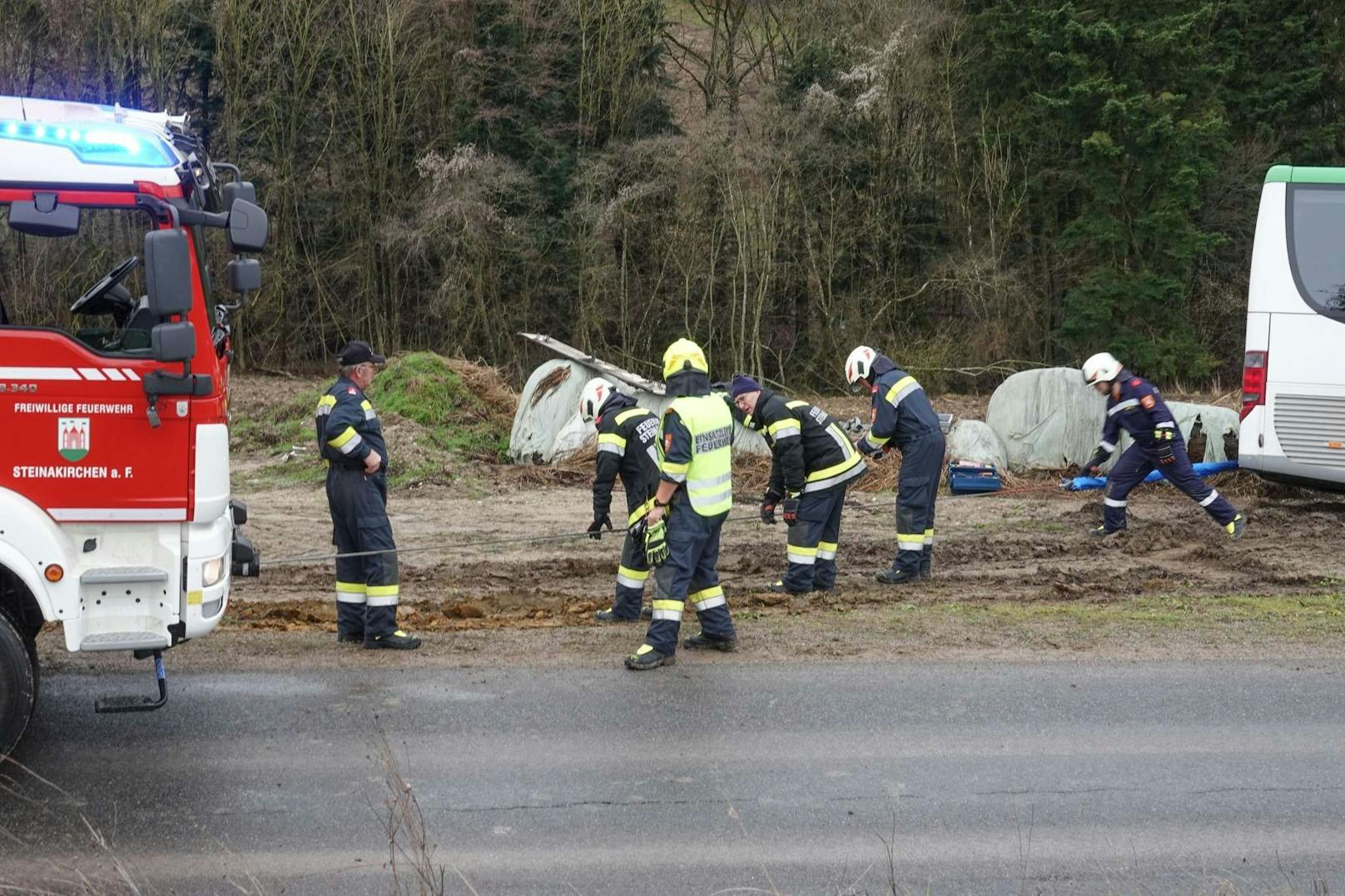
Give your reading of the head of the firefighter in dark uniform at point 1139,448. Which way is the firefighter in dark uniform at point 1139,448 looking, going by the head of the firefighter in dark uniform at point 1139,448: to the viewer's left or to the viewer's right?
to the viewer's left

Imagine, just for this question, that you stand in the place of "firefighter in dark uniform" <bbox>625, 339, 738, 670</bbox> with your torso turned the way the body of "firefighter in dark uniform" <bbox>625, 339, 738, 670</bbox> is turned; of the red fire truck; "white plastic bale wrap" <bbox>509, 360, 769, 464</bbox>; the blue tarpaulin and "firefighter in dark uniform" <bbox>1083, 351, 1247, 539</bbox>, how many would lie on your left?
1

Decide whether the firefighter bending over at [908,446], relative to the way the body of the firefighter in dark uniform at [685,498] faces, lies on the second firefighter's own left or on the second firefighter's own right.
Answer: on the second firefighter's own right

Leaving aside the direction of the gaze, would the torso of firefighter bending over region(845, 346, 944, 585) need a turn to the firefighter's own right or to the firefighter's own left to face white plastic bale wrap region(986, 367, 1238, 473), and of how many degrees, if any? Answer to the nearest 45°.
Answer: approximately 90° to the firefighter's own right

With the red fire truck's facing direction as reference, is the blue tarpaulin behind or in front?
in front

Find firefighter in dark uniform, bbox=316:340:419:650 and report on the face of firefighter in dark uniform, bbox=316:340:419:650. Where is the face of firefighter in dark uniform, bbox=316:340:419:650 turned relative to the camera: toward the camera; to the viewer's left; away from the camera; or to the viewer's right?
to the viewer's right

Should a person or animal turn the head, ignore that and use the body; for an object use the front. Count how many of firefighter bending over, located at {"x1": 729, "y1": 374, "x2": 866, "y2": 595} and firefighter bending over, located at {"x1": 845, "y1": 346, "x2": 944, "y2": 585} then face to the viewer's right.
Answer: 0

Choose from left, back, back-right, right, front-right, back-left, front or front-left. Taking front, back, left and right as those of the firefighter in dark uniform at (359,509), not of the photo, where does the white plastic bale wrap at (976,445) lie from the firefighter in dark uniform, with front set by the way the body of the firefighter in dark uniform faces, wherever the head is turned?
front-left

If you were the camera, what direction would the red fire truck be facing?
facing to the right of the viewer

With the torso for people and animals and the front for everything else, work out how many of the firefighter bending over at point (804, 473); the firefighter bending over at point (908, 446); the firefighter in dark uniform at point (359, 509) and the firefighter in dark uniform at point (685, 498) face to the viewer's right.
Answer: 1

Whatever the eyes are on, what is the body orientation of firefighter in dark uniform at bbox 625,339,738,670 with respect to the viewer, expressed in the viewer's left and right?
facing away from the viewer and to the left of the viewer

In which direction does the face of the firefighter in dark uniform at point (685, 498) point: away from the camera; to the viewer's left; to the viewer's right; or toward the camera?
away from the camera

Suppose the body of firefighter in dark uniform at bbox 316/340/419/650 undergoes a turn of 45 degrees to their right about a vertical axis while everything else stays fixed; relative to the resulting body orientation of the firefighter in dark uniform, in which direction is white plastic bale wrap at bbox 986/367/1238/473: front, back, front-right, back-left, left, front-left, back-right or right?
left

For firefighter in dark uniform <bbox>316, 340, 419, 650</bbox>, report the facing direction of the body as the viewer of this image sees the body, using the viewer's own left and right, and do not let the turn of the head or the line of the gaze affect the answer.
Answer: facing to the right of the viewer

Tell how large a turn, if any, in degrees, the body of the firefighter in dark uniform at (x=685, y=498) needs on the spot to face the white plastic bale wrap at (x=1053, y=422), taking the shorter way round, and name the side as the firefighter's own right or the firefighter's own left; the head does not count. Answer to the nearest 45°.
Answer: approximately 90° to the firefighter's own right

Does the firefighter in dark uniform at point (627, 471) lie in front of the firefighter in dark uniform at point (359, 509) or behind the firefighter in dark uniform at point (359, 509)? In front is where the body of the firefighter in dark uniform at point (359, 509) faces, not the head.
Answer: in front

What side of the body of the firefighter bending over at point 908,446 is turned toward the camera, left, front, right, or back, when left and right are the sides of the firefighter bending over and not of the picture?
left

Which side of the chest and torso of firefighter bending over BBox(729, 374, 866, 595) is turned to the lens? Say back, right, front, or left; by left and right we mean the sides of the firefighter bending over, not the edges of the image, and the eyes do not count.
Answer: left
